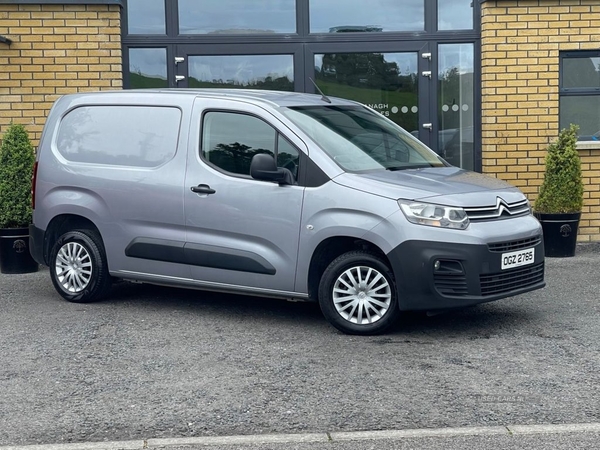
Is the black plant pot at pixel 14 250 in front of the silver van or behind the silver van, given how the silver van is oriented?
behind

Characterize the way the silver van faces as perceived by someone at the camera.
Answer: facing the viewer and to the right of the viewer

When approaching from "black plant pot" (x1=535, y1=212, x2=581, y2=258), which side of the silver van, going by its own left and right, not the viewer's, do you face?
left

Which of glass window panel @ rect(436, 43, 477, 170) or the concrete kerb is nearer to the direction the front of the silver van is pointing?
the concrete kerb

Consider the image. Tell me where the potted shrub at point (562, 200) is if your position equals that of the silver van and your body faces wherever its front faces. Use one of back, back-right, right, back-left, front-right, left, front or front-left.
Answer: left

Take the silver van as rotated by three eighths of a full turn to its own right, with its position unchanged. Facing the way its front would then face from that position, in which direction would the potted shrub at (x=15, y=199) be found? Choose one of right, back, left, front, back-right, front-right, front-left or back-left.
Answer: front-right

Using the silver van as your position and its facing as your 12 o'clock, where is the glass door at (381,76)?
The glass door is roughly at 8 o'clock from the silver van.

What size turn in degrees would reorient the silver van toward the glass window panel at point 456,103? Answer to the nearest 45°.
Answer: approximately 90° to its left

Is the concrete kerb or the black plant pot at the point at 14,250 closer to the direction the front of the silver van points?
the concrete kerb
